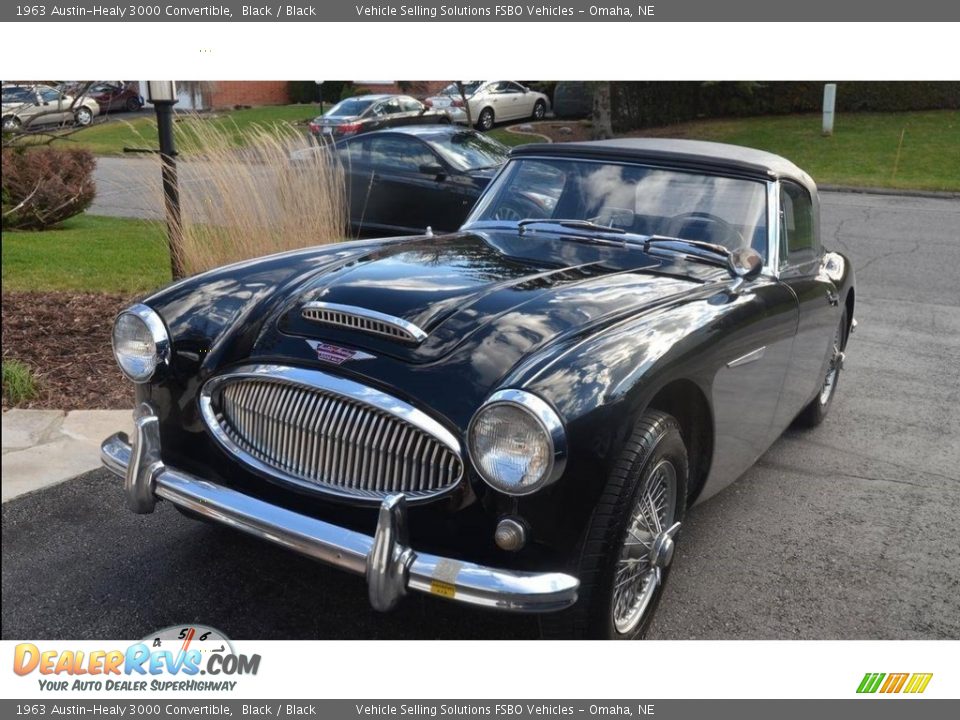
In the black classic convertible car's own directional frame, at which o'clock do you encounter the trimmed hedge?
The trimmed hedge is roughly at 5 o'clock from the black classic convertible car.

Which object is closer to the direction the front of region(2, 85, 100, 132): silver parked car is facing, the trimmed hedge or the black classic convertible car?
the trimmed hedge

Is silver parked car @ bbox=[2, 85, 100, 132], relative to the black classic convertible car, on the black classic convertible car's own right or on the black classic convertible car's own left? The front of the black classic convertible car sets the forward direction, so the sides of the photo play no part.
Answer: on the black classic convertible car's own right

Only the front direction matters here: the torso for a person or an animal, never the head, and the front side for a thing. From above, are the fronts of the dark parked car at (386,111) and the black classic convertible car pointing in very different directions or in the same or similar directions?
very different directions

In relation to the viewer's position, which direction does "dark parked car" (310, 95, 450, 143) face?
facing away from the viewer and to the right of the viewer

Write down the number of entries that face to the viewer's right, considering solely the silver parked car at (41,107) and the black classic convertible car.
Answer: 1

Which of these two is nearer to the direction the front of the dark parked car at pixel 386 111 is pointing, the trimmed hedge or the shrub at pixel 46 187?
the trimmed hedge

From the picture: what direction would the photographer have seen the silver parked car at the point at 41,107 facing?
facing to the right of the viewer

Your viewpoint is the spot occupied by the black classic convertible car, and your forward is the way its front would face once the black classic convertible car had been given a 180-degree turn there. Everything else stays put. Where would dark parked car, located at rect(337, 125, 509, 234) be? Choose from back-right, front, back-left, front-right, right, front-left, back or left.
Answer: front-left

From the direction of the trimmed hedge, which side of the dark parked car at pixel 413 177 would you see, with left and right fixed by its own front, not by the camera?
left

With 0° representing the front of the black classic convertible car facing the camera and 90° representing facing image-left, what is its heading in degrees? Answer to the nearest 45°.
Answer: approximately 45°
